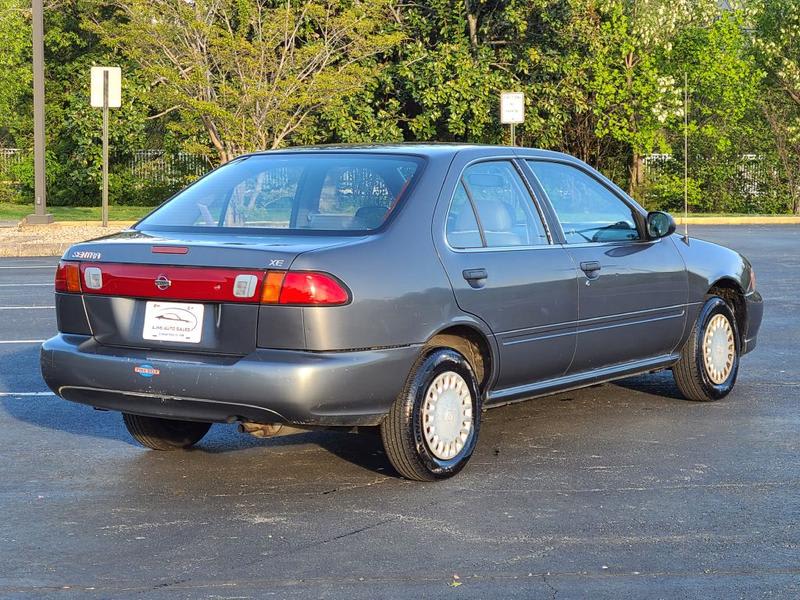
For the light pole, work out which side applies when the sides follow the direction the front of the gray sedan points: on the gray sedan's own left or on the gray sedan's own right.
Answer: on the gray sedan's own left

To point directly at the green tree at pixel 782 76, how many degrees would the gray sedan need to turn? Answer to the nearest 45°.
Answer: approximately 45° to its left

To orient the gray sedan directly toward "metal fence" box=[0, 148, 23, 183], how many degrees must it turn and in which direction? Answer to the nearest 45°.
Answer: approximately 45° to its left

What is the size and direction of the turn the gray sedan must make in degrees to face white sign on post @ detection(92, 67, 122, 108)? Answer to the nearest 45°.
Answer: approximately 45° to its left

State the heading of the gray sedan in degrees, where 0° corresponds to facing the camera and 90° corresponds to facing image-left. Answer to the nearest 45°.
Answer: approximately 225°

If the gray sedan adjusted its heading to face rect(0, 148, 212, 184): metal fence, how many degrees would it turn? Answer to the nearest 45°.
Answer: approximately 45° to its left

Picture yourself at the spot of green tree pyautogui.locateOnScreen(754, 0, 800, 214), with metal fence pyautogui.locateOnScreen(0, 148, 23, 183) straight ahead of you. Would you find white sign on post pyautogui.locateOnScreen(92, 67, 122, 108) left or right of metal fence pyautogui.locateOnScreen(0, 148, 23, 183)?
left

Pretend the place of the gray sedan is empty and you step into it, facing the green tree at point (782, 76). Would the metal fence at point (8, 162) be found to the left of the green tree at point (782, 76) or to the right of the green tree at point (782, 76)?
left

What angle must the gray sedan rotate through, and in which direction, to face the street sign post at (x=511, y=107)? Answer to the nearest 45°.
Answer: approximately 45° to its left

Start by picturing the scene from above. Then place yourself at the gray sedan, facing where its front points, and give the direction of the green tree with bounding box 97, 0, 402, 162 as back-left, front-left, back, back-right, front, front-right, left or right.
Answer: front-left
